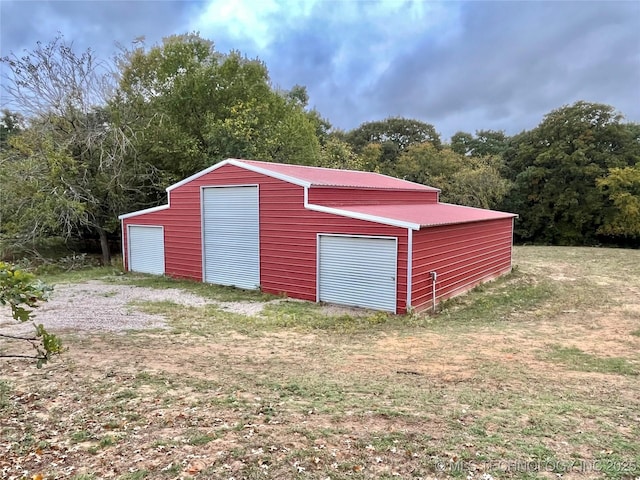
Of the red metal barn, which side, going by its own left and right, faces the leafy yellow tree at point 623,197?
back

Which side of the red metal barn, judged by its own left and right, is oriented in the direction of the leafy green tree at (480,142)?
back

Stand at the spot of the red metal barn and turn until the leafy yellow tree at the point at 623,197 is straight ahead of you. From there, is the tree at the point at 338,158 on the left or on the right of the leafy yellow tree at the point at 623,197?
left

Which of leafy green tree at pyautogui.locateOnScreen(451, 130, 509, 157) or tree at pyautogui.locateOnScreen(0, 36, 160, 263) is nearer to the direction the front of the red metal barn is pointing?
the tree

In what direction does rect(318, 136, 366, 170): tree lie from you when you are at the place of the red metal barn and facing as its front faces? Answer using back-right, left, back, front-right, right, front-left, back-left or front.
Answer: back-right

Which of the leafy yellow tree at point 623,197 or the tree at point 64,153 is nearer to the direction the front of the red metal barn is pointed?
the tree

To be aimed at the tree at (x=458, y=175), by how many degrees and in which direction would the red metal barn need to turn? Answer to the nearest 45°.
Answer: approximately 180°

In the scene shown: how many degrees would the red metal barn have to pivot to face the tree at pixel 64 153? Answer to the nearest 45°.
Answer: approximately 90° to its right

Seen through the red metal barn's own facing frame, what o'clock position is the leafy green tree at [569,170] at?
The leafy green tree is roughly at 6 o'clock from the red metal barn.

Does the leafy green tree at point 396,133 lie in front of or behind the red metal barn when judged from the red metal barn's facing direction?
behind

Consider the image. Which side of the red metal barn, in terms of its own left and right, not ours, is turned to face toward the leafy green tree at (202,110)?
right

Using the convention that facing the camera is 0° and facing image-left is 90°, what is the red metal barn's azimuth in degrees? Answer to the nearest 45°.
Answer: approximately 45°
